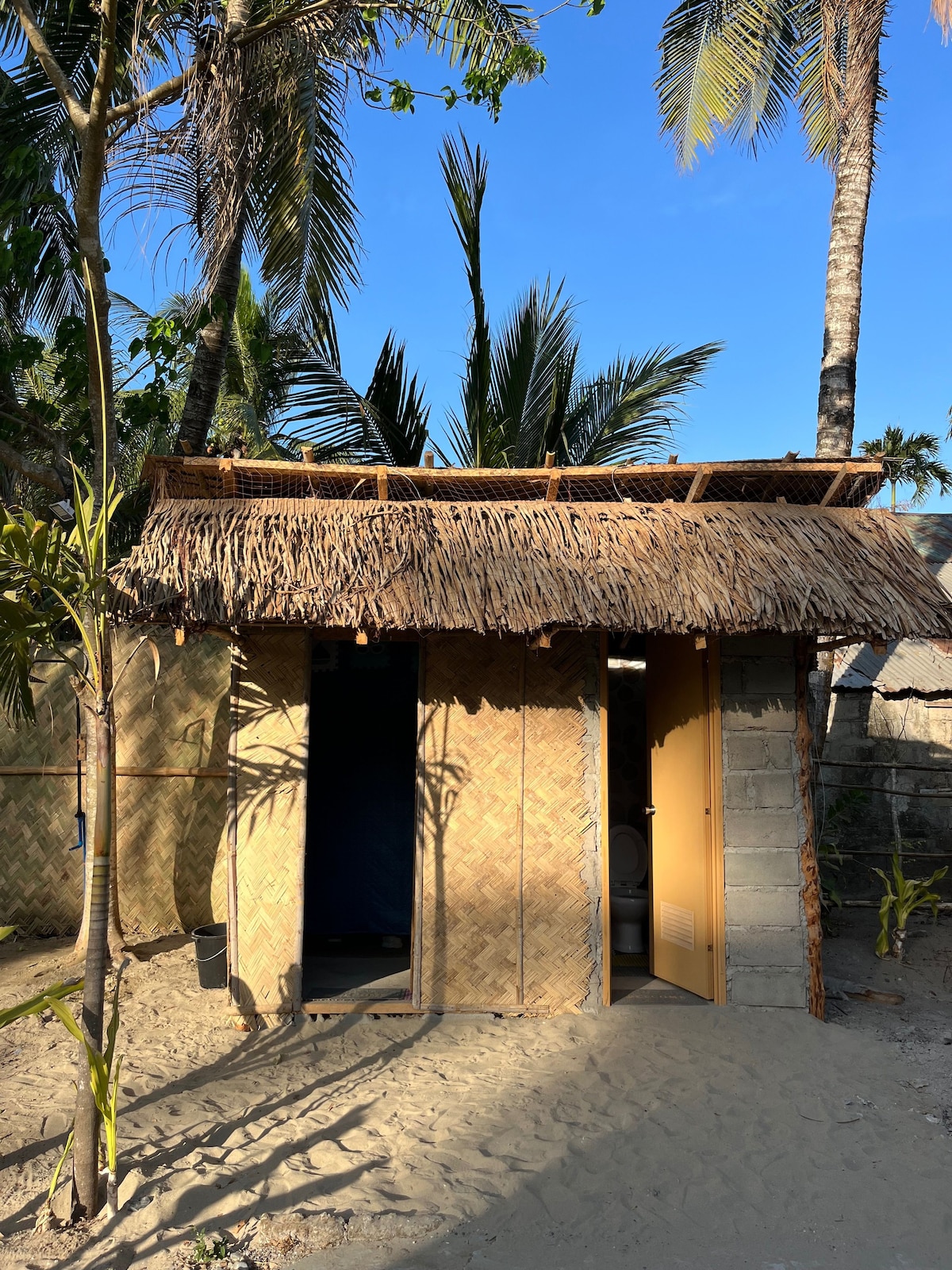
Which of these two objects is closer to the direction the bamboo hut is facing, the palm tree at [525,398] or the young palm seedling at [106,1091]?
the young palm seedling

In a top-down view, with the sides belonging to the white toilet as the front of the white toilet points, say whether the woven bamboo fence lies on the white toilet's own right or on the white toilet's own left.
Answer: on the white toilet's own right

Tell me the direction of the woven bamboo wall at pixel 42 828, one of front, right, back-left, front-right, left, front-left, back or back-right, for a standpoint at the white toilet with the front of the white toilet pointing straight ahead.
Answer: right

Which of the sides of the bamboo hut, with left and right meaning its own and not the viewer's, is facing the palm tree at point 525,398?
back

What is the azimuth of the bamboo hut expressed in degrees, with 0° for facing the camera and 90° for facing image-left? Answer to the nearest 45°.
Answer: approximately 0°

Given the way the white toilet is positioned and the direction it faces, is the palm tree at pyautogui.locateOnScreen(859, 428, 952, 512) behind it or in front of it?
behind

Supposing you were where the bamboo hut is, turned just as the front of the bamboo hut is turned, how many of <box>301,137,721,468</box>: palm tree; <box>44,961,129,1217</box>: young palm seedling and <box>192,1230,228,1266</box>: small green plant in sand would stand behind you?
1

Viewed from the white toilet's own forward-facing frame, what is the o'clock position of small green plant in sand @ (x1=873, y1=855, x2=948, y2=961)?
The small green plant in sand is roughly at 9 o'clock from the white toilet.
